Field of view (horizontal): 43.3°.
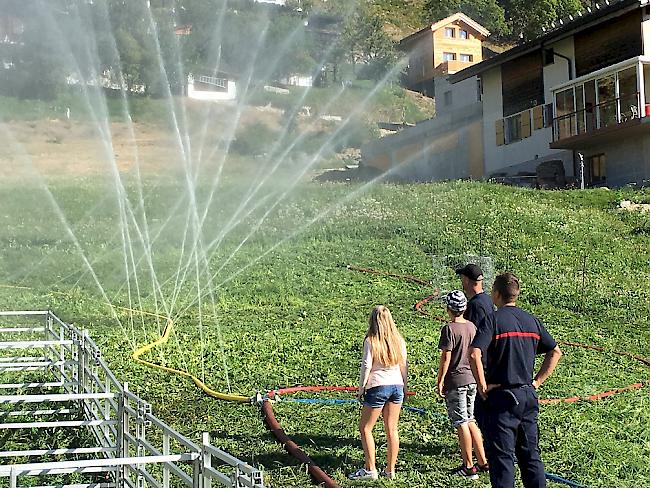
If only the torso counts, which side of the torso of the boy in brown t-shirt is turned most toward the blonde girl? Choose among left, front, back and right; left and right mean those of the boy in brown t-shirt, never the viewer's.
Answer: left

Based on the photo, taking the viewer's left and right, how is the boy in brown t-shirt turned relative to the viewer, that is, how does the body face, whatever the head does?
facing away from the viewer and to the left of the viewer

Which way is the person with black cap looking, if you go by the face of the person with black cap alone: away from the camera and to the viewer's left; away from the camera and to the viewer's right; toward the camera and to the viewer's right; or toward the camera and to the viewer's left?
away from the camera and to the viewer's left

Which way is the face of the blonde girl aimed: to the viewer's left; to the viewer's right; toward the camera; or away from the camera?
away from the camera

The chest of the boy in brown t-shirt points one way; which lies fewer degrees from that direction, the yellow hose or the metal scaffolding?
the yellow hose

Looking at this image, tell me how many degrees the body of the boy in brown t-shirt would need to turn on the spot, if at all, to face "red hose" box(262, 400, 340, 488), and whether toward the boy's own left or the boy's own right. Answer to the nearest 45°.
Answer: approximately 45° to the boy's own left

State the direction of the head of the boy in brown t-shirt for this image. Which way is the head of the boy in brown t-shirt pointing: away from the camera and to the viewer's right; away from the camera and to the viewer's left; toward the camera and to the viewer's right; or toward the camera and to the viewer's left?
away from the camera and to the viewer's left

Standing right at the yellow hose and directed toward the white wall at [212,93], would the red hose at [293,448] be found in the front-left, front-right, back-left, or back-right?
back-right

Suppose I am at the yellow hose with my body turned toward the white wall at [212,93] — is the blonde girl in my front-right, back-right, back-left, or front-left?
back-right

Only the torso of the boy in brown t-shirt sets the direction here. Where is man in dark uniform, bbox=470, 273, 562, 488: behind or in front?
behind

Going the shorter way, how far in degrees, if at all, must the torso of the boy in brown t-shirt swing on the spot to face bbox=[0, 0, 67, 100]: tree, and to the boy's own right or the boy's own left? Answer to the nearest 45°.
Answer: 0° — they already face it
